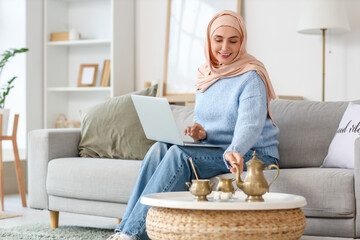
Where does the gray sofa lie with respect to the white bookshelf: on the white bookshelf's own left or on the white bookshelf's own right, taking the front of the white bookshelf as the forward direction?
on the white bookshelf's own left

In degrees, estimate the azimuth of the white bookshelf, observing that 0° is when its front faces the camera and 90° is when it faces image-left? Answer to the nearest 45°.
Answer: approximately 45°

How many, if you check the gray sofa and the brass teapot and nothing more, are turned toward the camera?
1

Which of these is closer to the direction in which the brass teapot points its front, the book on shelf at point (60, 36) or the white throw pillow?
the book on shelf

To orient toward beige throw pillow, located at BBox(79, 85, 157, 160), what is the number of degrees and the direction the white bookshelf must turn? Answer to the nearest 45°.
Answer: approximately 45° to its left

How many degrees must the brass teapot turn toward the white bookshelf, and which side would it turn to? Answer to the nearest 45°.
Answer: approximately 45° to its right

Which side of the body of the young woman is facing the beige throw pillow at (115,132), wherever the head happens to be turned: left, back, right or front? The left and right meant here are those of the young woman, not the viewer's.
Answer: right

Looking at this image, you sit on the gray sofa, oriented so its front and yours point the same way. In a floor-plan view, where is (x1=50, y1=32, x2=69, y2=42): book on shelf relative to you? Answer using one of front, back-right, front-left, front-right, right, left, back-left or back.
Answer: back-right

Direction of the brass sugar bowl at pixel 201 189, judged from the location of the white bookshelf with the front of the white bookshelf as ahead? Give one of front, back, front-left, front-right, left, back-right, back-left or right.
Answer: front-left

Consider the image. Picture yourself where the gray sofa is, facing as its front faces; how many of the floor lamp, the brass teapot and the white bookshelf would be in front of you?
1

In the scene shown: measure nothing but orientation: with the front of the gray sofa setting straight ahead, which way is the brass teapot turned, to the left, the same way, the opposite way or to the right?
to the right

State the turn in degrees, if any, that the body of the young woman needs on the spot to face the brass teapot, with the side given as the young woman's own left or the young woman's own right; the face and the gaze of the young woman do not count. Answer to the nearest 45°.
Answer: approximately 45° to the young woman's own left
